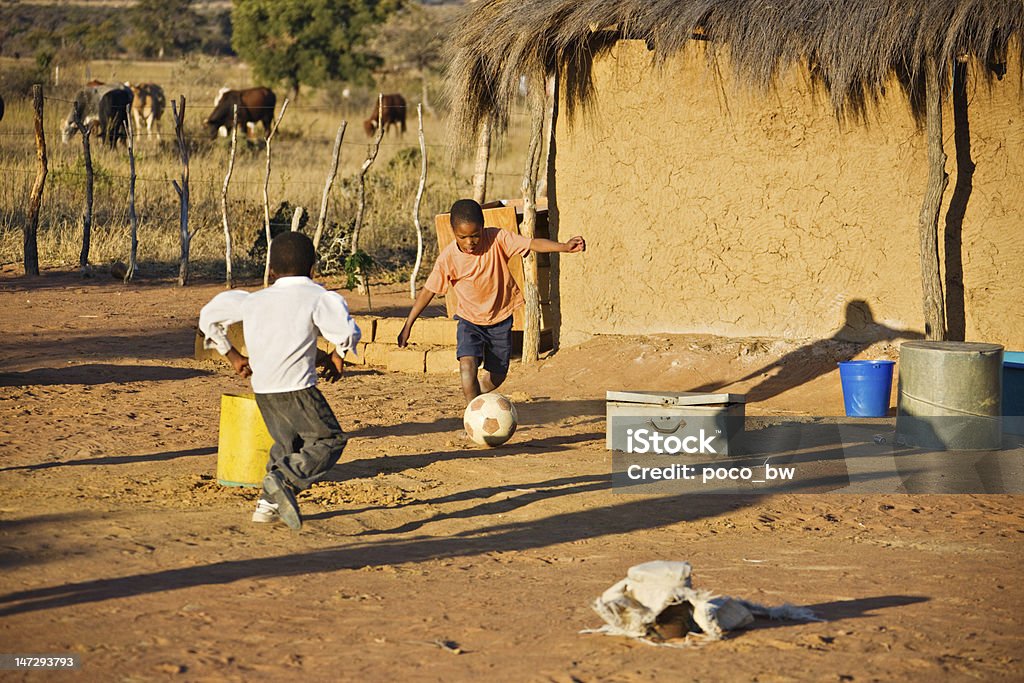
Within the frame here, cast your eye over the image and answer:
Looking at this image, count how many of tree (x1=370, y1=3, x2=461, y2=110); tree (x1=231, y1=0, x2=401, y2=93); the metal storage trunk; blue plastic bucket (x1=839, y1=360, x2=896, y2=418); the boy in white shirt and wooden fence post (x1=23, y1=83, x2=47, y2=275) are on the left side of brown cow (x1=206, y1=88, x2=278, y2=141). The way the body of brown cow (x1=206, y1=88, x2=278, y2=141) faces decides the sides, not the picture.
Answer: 4

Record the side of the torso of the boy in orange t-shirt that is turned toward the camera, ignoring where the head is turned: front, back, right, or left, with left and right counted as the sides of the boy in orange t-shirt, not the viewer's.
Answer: front

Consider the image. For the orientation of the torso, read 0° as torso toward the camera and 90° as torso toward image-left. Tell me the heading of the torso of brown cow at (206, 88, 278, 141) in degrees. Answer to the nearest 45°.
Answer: approximately 90°

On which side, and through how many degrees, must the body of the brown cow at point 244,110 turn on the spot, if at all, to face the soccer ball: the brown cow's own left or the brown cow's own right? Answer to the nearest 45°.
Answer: approximately 90° to the brown cow's own left

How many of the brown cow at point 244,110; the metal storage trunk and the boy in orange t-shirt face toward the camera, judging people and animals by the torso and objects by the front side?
2

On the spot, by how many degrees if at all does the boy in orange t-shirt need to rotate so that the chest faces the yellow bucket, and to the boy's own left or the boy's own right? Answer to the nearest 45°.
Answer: approximately 45° to the boy's own right

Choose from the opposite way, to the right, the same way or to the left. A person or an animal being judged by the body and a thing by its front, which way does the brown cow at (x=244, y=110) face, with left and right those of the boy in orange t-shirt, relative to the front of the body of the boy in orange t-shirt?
to the right

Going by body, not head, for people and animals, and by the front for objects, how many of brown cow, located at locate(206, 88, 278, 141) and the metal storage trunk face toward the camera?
1

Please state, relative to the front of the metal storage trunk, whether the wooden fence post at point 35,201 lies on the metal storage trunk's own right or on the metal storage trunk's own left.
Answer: on the metal storage trunk's own right

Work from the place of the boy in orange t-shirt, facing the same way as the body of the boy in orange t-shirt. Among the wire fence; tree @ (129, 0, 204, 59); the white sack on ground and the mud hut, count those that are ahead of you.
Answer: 1

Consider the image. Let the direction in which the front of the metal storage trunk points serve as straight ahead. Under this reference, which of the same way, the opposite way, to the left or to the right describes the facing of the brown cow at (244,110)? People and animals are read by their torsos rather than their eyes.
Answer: to the right

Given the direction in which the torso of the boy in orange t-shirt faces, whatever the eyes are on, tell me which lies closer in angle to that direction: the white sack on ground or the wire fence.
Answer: the white sack on ground

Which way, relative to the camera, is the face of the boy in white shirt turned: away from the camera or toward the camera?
away from the camera

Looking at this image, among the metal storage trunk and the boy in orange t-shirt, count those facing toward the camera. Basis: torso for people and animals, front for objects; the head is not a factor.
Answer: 2
